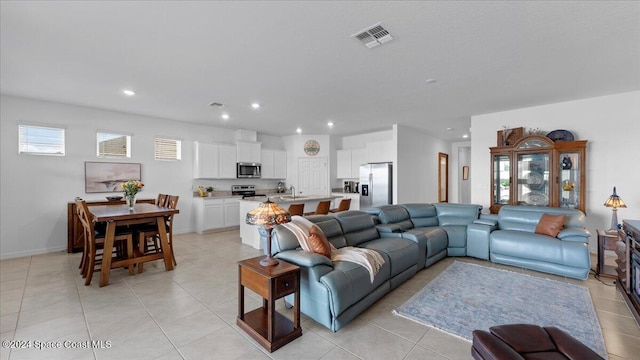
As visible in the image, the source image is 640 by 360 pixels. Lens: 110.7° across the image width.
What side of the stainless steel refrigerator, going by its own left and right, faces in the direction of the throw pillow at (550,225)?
left

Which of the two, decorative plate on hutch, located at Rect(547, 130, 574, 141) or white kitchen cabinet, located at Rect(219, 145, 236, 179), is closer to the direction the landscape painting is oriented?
the decorative plate on hutch

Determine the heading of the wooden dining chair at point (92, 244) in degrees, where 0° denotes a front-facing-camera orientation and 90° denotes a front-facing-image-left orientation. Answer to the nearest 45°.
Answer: approximately 270°

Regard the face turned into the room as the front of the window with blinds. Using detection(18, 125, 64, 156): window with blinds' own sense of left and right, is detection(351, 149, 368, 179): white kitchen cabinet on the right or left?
on its left

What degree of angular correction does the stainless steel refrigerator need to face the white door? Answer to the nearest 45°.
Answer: approximately 45° to its right

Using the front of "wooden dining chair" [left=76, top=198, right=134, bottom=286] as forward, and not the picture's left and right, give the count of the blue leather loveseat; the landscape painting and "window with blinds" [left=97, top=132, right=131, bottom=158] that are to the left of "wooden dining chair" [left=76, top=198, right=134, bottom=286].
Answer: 2

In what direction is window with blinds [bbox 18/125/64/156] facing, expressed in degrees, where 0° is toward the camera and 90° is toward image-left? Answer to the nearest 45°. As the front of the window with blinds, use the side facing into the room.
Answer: approximately 0°

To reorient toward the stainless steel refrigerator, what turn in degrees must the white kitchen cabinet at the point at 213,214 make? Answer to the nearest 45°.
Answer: approximately 45° to its left
